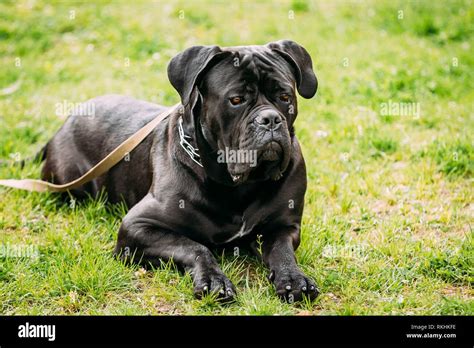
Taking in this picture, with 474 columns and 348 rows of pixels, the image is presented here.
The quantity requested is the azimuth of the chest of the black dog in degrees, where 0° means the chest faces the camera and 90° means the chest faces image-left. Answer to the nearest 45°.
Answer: approximately 315°
